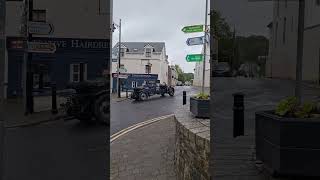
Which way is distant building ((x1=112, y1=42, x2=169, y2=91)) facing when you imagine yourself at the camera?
facing the viewer
